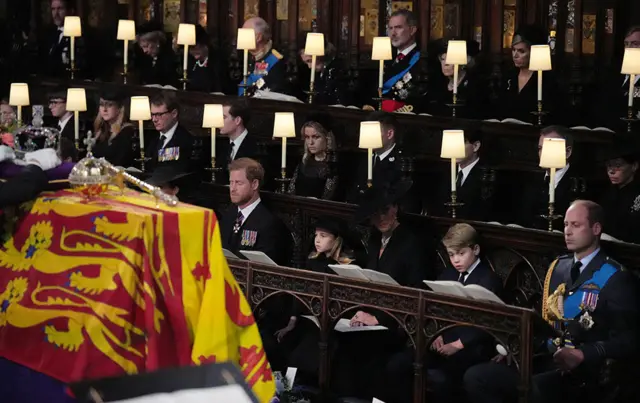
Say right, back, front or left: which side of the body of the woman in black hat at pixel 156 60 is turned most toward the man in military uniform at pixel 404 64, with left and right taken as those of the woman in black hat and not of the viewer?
left

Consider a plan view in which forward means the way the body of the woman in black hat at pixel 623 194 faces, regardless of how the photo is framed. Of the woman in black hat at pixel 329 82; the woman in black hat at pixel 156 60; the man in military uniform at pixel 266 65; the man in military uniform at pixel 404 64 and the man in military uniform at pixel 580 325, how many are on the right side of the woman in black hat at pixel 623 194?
4

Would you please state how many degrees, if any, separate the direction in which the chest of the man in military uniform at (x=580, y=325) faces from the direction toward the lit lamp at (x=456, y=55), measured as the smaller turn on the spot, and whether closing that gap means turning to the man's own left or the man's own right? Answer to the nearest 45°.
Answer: approximately 135° to the man's own right

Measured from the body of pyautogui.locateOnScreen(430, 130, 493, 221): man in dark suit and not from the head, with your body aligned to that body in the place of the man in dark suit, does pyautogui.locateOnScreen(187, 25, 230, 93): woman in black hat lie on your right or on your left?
on your right

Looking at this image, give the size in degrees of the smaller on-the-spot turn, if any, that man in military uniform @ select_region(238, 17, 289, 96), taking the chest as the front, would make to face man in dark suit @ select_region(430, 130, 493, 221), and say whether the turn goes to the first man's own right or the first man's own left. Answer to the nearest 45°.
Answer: approximately 90° to the first man's own left

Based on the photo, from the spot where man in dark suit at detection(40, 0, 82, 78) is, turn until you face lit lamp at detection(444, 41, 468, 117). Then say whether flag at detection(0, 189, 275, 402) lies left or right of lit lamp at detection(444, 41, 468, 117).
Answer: right

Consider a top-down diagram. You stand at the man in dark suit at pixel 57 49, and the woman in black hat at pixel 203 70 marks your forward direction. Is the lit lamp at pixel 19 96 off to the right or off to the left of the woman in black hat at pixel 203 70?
right

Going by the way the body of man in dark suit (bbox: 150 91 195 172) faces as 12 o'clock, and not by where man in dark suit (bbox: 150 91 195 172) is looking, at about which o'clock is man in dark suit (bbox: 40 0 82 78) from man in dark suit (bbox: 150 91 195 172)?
man in dark suit (bbox: 40 0 82 78) is roughly at 4 o'clock from man in dark suit (bbox: 150 91 195 172).

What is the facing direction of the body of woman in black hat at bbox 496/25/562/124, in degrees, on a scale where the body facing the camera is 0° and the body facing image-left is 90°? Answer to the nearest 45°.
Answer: approximately 45°

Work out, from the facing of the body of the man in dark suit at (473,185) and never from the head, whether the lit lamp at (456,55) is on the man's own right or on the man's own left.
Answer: on the man's own right

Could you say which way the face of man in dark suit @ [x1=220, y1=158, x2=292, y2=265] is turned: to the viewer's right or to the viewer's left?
to the viewer's left
